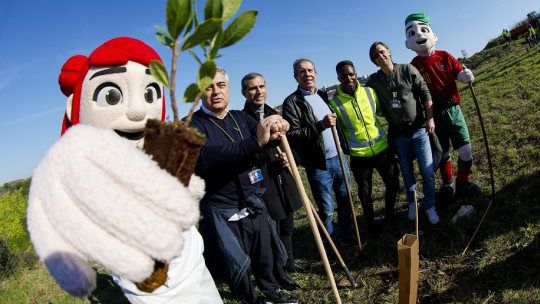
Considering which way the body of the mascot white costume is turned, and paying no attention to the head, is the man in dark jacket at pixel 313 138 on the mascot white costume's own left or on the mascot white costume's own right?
on the mascot white costume's own left

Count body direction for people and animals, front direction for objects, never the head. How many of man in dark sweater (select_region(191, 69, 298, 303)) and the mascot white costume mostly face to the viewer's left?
0

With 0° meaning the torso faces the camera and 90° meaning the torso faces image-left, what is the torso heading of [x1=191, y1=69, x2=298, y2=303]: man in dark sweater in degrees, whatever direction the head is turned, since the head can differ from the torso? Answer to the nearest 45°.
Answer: approximately 315°

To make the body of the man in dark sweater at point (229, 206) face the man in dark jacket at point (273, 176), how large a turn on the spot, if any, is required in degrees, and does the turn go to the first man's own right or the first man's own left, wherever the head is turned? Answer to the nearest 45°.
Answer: approximately 90° to the first man's own left

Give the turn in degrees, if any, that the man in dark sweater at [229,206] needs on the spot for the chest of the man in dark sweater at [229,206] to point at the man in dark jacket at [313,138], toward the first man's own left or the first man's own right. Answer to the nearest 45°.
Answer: approximately 90° to the first man's own left

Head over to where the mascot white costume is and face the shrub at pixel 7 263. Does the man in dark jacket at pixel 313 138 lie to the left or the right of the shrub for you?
right

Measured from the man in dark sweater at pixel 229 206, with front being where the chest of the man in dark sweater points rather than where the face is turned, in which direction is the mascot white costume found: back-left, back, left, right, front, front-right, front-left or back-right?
front-right

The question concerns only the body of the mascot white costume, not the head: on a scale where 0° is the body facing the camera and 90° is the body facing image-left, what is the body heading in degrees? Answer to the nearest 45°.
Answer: approximately 315°
